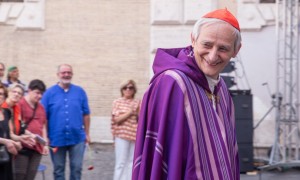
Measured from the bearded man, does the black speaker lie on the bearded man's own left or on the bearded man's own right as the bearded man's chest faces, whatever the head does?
on the bearded man's own left

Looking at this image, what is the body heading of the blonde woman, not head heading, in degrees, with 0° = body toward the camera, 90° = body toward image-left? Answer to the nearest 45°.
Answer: approximately 0°

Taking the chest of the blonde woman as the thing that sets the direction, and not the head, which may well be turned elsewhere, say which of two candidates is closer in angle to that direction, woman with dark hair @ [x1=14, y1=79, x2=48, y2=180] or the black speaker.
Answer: the woman with dark hair

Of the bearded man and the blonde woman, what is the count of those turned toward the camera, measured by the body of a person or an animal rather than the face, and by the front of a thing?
2

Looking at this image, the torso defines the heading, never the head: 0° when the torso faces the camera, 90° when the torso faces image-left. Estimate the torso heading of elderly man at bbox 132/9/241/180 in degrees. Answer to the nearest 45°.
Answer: approximately 315°

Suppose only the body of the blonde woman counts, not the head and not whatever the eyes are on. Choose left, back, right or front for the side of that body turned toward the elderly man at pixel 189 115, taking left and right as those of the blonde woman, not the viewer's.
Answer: front

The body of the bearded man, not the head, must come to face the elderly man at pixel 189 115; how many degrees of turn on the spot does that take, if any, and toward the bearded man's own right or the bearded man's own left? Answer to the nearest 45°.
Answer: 0° — they already face them

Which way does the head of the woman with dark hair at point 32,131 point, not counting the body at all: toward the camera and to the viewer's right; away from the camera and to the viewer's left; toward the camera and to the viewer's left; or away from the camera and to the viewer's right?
toward the camera and to the viewer's right

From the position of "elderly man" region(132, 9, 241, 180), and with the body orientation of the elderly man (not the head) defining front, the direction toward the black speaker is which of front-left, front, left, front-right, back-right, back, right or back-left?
back-left
